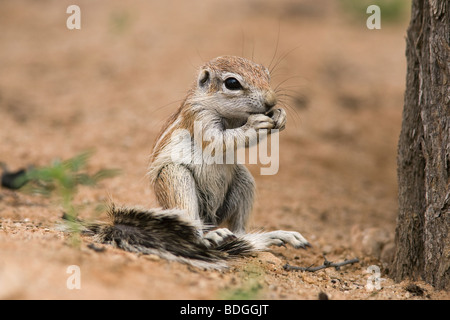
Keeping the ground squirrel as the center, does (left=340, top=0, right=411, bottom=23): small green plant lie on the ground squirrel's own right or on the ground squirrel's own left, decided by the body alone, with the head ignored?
on the ground squirrel's own left

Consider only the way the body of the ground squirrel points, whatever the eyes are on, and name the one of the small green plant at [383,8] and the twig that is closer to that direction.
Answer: the twig

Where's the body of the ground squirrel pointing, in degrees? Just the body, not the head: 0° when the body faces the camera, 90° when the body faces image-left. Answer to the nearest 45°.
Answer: approximately 315°

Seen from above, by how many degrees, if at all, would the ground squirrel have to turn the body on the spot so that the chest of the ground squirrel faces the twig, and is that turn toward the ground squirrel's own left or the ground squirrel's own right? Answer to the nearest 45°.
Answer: approximately 45° to the ground squirrel's own left

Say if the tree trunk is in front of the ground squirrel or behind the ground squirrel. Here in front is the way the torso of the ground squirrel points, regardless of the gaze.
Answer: in front

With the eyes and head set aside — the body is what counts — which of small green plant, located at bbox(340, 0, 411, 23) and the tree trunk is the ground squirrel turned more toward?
the tree trunk
